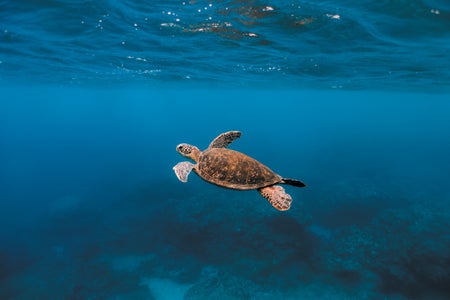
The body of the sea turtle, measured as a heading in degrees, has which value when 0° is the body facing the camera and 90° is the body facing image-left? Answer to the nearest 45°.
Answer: approximately 90°
